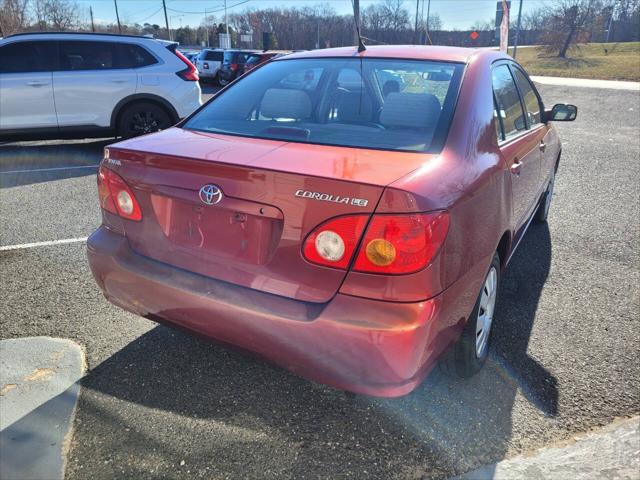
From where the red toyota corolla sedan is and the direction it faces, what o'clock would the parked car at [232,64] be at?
The parked car is roughly at 10 o'clock from the red toyota corolla sedan.

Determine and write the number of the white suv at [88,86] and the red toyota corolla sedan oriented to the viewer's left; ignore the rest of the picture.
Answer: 1

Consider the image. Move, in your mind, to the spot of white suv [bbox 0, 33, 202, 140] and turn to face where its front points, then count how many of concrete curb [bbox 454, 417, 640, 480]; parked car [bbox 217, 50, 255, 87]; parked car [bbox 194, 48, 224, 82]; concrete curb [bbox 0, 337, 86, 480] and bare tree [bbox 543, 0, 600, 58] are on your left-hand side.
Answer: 2

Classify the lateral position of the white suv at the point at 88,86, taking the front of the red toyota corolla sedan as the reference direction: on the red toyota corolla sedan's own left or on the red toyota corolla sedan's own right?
on the red toyota corolla sedan's own left

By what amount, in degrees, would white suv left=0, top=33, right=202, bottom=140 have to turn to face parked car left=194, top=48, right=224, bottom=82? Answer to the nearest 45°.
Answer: approximately 90° to its right

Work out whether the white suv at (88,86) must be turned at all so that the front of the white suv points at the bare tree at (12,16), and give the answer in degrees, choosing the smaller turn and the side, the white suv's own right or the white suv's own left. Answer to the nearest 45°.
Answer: approximately 90° to the white suv's own right

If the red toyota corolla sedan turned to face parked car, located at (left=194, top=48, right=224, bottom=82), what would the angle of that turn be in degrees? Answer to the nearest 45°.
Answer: approximately 45° to its left

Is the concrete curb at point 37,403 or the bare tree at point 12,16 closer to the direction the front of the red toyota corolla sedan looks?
the bare tree

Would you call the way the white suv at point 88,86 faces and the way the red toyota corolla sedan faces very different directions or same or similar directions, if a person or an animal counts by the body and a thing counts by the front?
very different directions

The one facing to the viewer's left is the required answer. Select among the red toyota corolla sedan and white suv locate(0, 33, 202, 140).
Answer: the white suv

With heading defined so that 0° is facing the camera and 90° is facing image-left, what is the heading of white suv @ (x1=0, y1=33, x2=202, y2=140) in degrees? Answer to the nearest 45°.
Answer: approximately 90°

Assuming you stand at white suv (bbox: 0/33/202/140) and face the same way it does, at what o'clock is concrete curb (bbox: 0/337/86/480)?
The concrete curb is roughly at 9 o'clock from the white suv.

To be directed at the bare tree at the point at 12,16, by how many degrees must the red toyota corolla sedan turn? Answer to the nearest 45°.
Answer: approximately 90° to its left

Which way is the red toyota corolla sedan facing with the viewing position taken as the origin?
facing away from the viewer and to the right of the viewer
